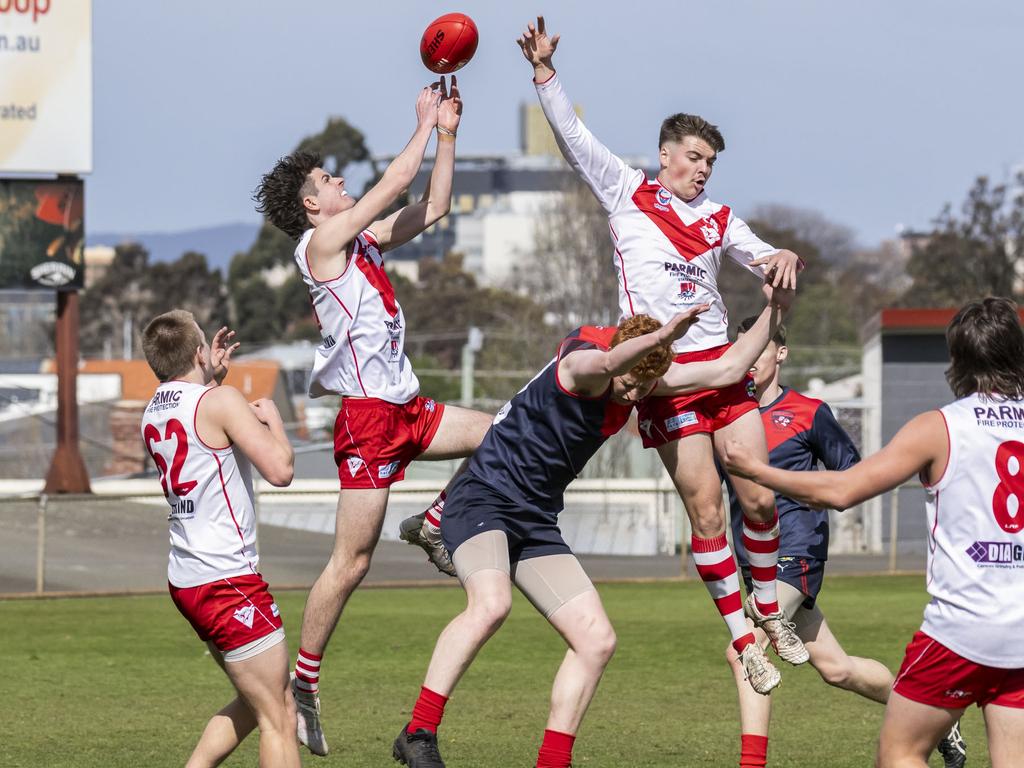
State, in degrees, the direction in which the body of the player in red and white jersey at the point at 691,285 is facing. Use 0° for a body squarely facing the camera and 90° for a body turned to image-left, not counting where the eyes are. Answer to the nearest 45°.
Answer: approximately 315°

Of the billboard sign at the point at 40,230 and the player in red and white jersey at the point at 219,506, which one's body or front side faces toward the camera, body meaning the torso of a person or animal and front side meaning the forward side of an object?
the billboard sign

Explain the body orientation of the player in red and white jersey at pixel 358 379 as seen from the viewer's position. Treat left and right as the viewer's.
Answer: facing to the right of the viewer

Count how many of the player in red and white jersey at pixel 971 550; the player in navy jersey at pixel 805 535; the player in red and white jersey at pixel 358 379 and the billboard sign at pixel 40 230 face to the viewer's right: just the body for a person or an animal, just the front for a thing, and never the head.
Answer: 1

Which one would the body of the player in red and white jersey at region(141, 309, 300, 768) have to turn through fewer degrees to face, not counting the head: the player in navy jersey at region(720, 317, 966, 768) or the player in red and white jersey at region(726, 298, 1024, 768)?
the player in navy jersey

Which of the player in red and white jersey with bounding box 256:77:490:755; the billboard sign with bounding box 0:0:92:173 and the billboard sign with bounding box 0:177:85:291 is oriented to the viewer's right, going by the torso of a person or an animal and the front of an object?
the player in red and white jersey

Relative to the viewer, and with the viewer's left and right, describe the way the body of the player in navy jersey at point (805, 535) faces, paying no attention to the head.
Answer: facing the viewer and to the left of the viewer

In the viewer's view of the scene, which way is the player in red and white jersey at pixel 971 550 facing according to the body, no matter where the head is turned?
away from the camera

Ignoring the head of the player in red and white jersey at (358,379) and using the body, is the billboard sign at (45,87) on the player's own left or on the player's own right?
on the player's own left

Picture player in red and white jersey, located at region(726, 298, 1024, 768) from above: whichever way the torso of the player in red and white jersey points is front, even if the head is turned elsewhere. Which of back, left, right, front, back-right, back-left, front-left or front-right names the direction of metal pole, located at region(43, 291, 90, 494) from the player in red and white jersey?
front-left

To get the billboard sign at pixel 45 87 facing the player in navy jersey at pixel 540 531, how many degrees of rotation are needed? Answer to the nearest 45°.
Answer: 0° — it already faces them

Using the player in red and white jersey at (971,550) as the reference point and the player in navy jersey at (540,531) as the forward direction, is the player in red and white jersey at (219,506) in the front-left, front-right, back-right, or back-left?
front-left

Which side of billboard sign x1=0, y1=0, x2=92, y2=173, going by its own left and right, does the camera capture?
front

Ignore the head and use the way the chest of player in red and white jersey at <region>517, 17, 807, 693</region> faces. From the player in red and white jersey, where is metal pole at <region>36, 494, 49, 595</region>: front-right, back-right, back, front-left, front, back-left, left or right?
back

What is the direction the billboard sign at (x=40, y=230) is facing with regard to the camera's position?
facing the viewer
